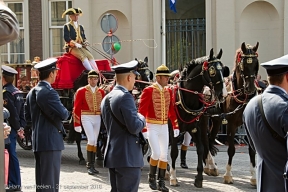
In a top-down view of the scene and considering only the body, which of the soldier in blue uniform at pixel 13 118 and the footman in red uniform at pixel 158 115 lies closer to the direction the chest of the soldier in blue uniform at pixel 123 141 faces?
the footman in red uniform

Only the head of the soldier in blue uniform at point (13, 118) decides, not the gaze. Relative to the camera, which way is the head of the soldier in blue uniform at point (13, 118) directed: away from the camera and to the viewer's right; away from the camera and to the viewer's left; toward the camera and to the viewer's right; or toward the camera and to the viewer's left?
away from the camera and to the viewer's right

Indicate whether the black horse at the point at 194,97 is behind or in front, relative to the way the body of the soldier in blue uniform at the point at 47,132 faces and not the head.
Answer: in front

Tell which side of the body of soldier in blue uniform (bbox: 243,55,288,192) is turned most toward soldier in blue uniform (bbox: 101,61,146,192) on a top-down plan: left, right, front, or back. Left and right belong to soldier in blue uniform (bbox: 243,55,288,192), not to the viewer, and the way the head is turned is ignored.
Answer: left

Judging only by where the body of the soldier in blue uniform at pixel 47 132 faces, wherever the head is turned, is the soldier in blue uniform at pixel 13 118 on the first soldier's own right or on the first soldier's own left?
on the first soldier's own left

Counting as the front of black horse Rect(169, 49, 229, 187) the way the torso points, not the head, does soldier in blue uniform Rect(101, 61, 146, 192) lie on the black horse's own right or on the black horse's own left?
on the black horse's own right

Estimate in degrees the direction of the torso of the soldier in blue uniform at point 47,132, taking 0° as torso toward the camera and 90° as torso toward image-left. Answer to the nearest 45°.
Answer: approximately 225°

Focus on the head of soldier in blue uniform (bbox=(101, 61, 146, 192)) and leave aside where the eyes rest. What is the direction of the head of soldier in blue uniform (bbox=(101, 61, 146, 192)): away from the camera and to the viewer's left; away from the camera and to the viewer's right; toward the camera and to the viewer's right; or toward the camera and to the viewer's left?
away from the camera and to the viewer's right

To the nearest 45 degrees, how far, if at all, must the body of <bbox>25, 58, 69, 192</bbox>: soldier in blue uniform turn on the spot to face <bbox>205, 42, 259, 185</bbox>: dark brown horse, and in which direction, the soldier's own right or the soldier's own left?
0° — they already face it

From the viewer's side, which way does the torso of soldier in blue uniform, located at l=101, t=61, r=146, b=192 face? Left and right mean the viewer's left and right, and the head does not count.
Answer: facing away from the viewer and to the right of the viewer

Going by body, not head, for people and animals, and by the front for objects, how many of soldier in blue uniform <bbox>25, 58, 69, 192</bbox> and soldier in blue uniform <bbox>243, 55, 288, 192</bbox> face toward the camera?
0

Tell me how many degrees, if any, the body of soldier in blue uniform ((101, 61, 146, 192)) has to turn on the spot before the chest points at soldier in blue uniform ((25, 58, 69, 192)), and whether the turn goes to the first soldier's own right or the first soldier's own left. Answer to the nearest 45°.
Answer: approximately 90° to the first soldier's own left

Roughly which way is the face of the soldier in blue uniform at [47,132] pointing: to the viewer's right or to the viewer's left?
to the viewer's right

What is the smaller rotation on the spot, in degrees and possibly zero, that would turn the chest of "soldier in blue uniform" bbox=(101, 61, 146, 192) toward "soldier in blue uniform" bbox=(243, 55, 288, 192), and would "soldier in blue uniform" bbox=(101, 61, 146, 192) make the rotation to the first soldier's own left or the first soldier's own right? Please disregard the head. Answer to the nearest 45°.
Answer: approximately 90° to the first soldier's own right

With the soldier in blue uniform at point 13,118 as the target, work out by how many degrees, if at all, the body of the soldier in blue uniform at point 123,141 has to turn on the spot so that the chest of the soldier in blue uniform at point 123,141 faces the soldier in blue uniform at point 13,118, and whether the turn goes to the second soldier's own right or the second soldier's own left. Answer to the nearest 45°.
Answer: approximately 90° to the second soldier's own left
